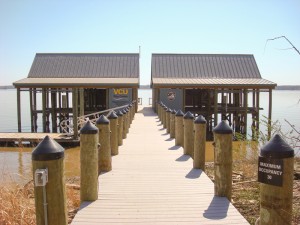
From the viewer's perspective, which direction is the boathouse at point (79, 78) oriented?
toward the camera

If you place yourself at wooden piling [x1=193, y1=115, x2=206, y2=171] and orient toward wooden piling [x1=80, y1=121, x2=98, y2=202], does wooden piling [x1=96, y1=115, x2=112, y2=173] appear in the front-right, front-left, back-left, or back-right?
front-right

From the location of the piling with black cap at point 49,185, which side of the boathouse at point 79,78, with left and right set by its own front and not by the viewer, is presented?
front

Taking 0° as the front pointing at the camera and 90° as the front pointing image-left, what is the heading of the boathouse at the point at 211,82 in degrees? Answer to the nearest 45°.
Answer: approximately 0°

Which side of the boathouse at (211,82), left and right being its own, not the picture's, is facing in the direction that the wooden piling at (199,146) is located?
front

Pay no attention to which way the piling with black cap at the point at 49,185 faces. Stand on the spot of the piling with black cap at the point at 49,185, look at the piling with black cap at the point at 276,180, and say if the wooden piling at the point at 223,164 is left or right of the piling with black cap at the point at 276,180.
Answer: left

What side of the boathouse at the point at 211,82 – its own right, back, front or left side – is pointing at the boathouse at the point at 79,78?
right

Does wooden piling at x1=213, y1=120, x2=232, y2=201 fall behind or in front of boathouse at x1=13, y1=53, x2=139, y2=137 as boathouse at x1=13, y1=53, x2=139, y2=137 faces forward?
in front

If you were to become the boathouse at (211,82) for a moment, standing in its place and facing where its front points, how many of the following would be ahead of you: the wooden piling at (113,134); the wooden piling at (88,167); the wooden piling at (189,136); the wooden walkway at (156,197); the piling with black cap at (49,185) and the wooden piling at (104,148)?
6

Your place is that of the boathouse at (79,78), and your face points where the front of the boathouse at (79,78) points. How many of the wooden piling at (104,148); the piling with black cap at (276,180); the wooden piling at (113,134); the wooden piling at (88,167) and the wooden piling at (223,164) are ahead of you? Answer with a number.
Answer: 5

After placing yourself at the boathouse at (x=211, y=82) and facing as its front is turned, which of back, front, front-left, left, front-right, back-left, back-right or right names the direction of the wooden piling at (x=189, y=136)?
front

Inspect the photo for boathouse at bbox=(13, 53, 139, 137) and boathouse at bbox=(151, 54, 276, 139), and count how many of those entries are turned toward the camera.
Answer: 2

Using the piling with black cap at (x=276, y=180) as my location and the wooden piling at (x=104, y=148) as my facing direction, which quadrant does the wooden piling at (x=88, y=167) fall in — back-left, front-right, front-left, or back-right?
front-left

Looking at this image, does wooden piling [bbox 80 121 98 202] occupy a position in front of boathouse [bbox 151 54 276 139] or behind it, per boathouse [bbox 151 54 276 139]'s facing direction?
in front

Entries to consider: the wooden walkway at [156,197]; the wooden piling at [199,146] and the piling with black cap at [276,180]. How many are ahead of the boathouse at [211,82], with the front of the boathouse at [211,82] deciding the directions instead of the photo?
3

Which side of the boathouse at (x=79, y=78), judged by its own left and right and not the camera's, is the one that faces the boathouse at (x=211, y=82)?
left

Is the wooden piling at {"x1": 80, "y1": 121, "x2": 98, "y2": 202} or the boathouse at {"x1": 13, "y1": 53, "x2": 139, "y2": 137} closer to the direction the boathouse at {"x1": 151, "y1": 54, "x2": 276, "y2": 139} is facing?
the wooden piling
